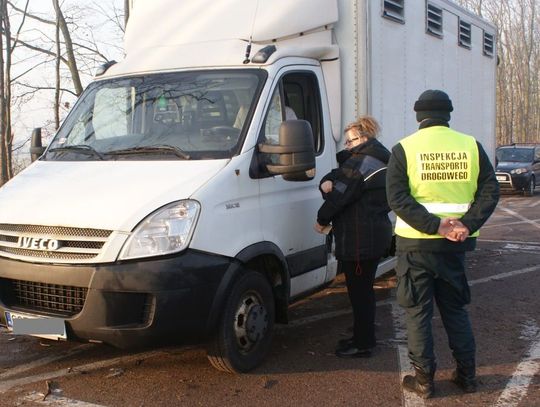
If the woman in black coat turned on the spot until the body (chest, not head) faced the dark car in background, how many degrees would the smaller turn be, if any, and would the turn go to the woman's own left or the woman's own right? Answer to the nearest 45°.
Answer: approximately 90° to the woman's own right

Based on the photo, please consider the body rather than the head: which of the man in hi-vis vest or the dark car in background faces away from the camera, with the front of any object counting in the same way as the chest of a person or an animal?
the man in hi-vis vest

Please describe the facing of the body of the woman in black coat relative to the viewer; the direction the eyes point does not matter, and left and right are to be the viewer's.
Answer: facing to the left of the viewer

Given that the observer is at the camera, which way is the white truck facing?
facing the viewer and to the left of the viewer

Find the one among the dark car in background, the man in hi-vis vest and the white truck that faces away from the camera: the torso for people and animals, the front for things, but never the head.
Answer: the man in hi-vis vest

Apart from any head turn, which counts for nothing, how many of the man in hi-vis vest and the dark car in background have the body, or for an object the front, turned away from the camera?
1

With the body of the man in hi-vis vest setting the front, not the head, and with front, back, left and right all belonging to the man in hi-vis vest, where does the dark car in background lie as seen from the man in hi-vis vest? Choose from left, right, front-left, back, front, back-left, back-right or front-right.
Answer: front

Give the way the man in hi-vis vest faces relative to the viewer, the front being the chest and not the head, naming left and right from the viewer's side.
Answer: facing away from the viewer

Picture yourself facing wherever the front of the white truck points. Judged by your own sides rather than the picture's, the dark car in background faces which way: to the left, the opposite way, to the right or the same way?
the same way

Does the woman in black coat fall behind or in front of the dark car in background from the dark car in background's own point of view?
in front

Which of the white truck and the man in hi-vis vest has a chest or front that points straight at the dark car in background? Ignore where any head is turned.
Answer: the man in hi-vis vest

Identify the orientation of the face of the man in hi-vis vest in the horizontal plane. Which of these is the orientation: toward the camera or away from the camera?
away from the camera

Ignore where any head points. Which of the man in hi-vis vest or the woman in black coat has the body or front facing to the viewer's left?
the woman in black coat

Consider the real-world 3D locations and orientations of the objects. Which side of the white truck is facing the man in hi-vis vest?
left

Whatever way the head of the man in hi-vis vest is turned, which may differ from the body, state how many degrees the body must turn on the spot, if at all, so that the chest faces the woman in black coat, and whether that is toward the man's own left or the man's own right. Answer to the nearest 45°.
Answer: approximately 45° to the man's own left
